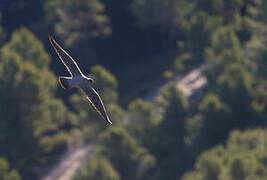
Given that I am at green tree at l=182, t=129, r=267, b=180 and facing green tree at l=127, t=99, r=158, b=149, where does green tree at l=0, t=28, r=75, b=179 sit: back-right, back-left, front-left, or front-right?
front-left

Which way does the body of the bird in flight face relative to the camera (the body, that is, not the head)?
to the viewer's right
